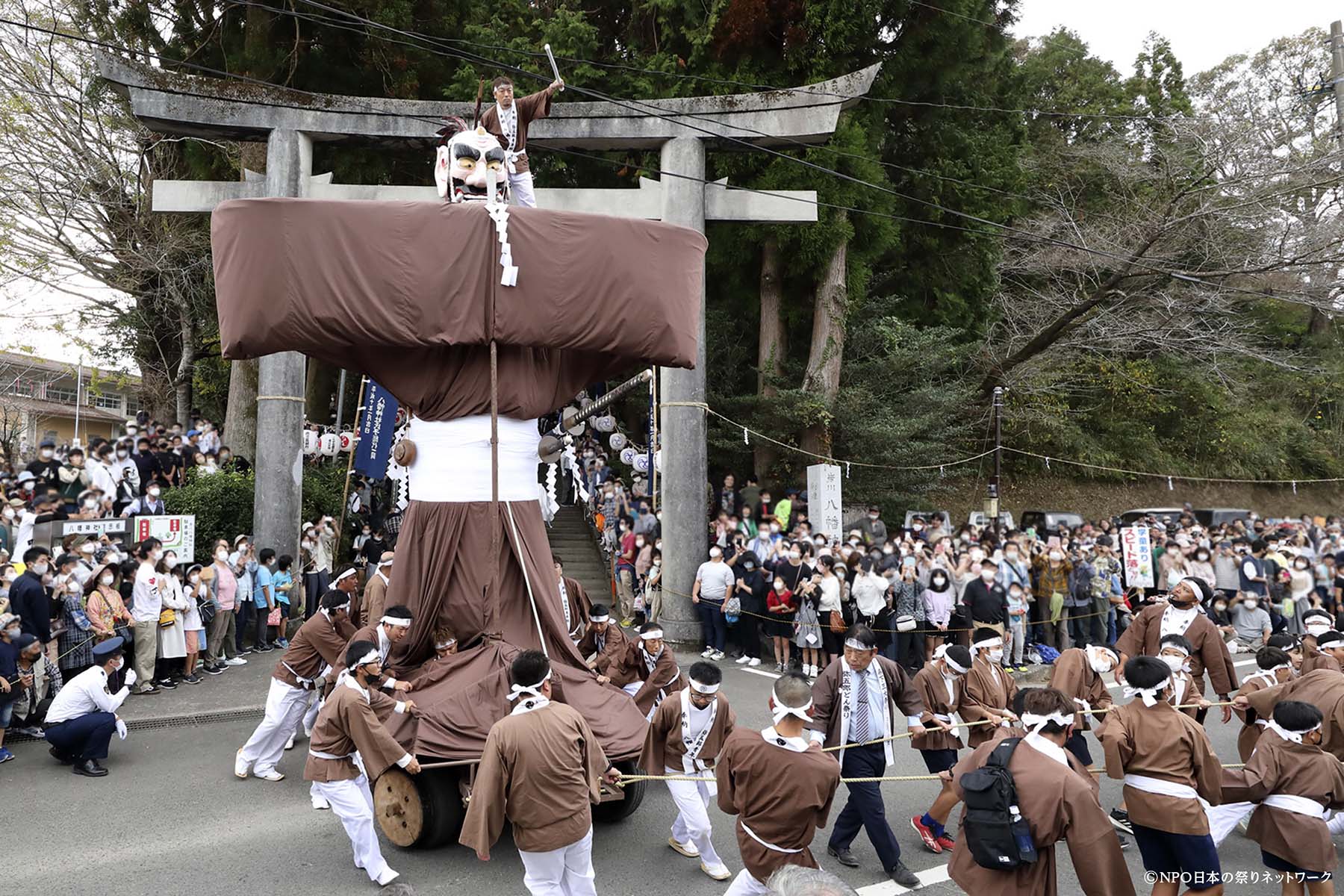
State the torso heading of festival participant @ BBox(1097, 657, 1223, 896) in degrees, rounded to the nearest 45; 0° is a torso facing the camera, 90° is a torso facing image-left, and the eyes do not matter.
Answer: approximately 180°

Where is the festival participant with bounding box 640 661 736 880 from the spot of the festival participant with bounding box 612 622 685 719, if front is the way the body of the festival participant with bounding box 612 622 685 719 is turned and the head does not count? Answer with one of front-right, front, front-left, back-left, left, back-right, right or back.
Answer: front-left

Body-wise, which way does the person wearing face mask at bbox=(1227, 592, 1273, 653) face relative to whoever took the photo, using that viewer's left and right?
facing the viewer

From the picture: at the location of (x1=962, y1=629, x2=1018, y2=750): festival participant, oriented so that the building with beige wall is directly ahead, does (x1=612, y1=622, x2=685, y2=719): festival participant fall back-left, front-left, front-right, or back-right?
front-left

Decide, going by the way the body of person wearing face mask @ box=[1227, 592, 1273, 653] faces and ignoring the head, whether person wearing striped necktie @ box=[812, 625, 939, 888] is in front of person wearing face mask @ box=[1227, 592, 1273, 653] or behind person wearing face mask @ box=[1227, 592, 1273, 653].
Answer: in front

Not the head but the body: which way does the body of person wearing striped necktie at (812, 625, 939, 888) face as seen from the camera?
toward the camera

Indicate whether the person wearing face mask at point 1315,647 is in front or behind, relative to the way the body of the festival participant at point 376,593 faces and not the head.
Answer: in front

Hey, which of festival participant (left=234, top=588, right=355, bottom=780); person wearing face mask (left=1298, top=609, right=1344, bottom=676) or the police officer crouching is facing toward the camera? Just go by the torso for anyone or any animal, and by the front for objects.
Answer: the person wearing face mask

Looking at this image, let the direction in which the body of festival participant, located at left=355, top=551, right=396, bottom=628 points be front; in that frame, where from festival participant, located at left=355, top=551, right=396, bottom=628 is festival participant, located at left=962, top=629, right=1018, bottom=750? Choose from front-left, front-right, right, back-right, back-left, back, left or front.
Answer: front-right

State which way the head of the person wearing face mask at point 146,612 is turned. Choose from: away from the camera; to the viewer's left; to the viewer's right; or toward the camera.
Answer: to the viewer's right

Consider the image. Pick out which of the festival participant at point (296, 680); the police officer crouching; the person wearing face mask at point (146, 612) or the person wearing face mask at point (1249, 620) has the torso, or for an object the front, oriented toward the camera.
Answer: the person wearing face mask at point (1249, 620)

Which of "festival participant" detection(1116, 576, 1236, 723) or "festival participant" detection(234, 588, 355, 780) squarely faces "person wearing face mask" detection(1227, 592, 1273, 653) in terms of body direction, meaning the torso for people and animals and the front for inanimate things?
"festival participant" detection(234, 588, 355, 780)

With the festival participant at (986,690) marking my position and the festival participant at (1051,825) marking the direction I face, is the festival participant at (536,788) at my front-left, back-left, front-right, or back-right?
front-right

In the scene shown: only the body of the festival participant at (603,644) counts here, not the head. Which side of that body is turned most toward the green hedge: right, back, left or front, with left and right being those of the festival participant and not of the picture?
right

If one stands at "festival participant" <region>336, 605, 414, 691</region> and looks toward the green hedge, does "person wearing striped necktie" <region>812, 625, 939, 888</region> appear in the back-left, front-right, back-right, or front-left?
back-right

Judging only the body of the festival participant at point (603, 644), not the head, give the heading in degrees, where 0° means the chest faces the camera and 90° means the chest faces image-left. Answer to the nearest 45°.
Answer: approximately 45°
